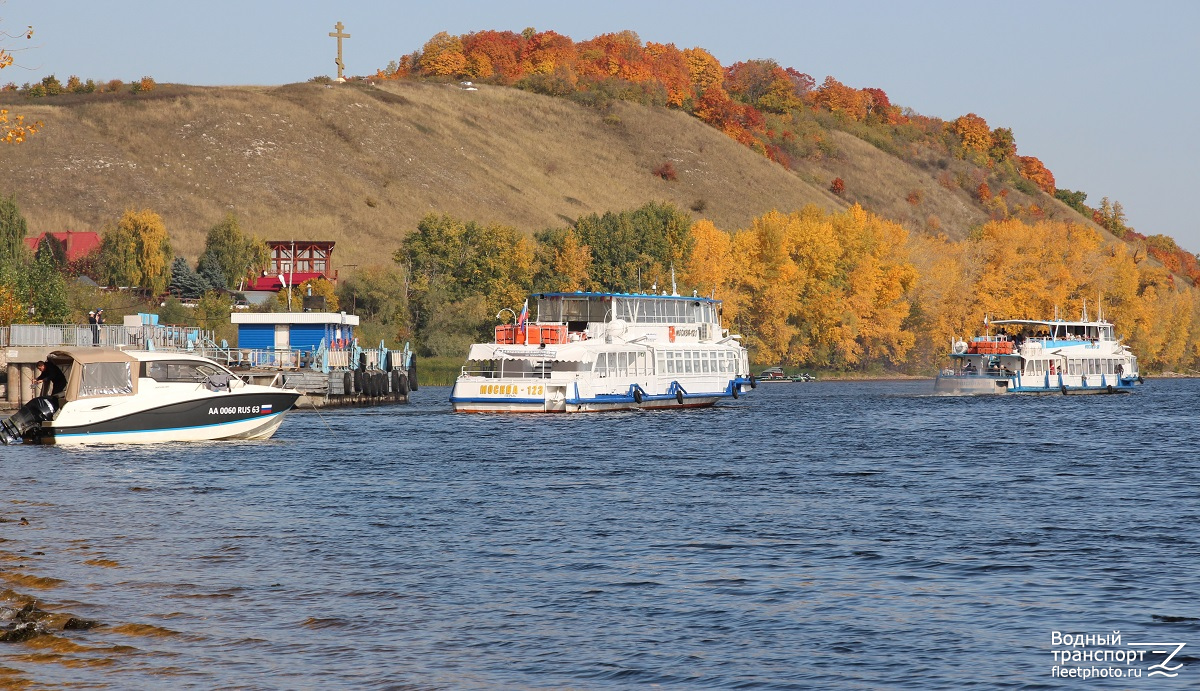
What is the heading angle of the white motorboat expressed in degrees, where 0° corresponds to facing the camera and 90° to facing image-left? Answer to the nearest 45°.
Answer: approximately 270°
